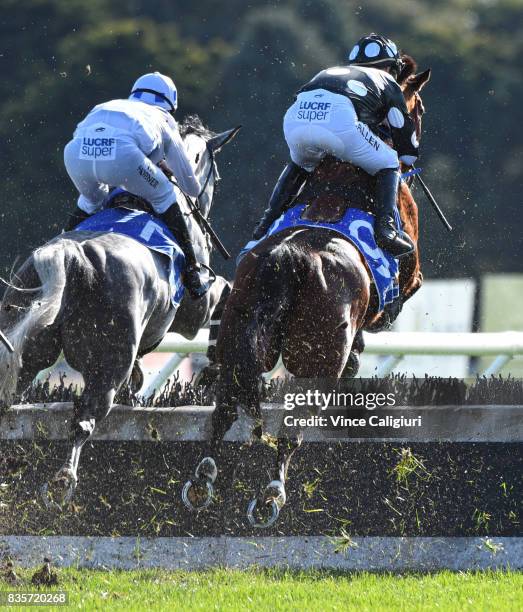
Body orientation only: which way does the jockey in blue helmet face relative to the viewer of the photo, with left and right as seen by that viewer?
facing away from the viewer and to the right of the viewer

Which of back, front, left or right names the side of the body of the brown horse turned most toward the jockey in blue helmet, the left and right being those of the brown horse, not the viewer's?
left

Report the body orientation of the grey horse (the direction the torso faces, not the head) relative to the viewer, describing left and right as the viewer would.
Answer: facing away from the viewer and to the right of the viewer

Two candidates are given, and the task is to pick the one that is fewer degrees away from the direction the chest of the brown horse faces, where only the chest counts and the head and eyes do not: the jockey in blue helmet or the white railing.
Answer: the white railing

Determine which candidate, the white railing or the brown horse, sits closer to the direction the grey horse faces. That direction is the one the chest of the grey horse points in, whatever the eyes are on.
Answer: the white railing

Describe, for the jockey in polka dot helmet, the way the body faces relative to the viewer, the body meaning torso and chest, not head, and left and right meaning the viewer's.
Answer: facing away from the viewer and to the right of the viewer
